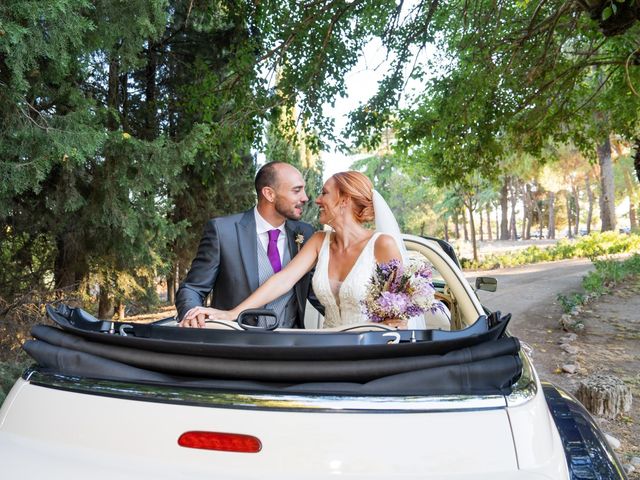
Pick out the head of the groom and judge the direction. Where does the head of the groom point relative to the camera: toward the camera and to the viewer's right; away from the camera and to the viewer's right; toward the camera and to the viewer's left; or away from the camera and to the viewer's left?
toward the camera and to the viewer's right

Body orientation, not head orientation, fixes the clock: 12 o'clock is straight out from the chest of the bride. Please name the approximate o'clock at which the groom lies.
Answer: The groom is roughly at 2 o'clock from the bride.

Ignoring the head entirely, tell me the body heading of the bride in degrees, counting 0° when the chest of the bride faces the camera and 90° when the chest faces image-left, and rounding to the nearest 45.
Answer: approximately 45°

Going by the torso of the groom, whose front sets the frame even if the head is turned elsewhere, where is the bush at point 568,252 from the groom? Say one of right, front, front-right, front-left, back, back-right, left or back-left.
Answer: left

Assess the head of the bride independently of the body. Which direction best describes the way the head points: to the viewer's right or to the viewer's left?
to the viewer's left

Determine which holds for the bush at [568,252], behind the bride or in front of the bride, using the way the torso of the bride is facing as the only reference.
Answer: behind

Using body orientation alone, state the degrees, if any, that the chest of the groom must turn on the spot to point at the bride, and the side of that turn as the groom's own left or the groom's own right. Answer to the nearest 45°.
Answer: approximately 45° to the groom's own left

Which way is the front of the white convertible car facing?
away from the camera

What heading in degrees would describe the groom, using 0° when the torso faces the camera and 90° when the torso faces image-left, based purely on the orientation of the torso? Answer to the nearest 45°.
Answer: approximately 315°
